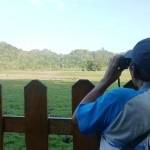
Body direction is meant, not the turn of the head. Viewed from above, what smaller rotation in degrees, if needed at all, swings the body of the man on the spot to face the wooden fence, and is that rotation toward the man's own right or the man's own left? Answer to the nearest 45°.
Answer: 0° — they already face it

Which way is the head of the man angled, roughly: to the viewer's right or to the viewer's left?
to the viewer's left

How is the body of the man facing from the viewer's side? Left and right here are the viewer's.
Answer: facing away from the viewer and to the left of the viewer
